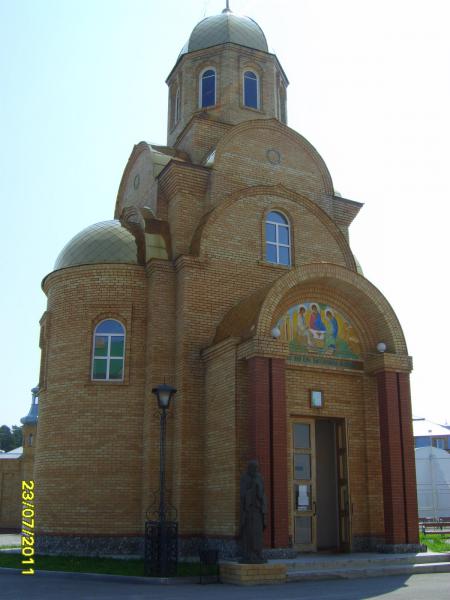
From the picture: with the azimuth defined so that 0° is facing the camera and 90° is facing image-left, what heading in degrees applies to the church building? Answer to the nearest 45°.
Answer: approximately 315°

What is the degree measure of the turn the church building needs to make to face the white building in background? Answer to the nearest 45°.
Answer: approximately 90° to its left

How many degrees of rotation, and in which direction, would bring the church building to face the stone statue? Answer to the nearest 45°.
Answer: approximately 45° to its right

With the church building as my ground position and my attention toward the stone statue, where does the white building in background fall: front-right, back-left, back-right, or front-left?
back-left

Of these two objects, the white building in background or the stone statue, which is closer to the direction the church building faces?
the stone statue
